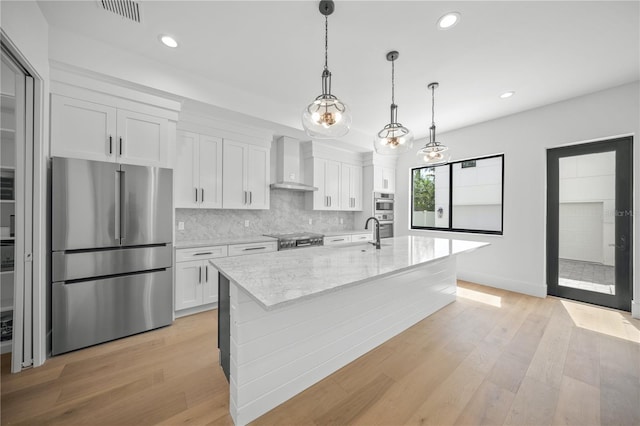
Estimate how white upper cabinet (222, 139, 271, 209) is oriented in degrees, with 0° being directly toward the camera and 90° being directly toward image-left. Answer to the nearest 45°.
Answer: approximately 315°

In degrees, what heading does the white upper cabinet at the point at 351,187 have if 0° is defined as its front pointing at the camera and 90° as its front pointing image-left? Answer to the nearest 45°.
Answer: approximately 315°

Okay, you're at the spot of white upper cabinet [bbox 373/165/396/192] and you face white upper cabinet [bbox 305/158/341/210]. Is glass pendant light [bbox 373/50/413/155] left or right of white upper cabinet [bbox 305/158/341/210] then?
left

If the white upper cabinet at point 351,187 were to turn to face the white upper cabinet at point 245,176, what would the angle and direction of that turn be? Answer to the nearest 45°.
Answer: approximately 90° to its right

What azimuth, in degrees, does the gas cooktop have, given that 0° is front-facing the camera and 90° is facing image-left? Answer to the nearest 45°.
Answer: approximately 315°

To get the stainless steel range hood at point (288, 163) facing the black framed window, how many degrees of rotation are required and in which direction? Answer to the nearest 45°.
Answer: approximately 45° to its left

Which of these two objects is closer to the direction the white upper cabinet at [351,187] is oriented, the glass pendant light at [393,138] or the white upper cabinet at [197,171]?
the glass pendant light

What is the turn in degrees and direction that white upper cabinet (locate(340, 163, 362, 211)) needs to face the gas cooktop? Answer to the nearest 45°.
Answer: approximately 90° to its right
